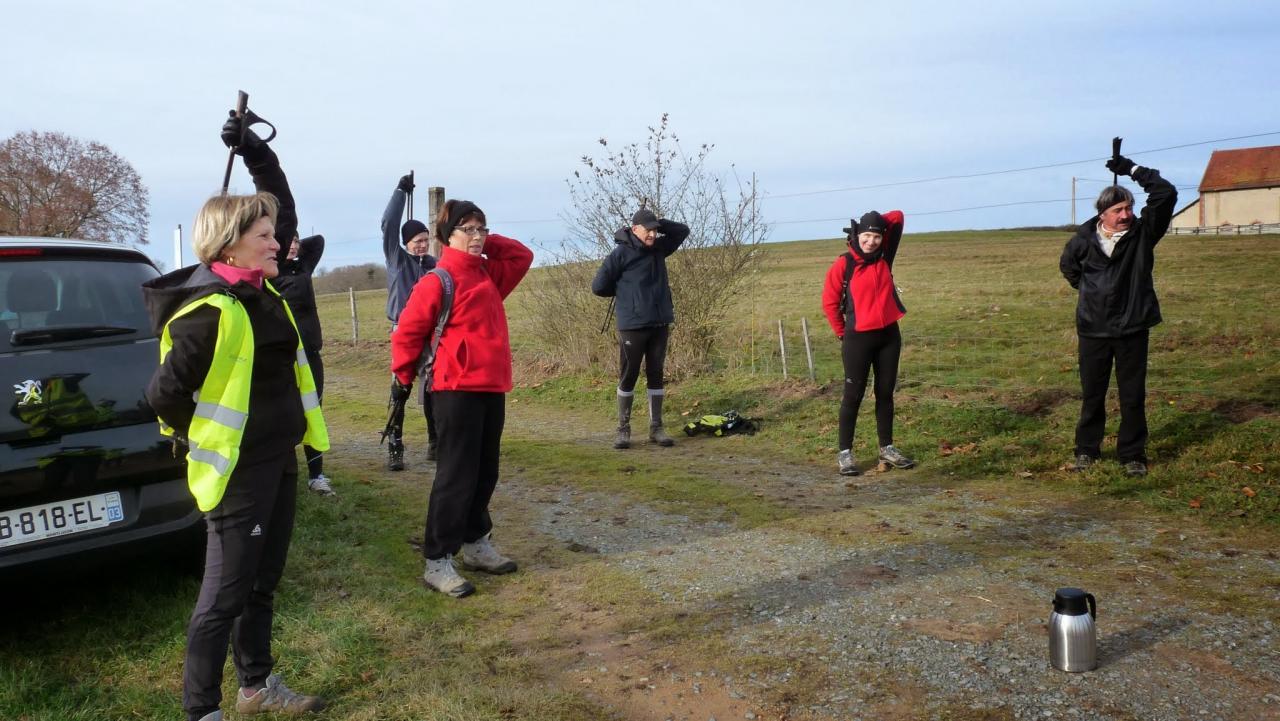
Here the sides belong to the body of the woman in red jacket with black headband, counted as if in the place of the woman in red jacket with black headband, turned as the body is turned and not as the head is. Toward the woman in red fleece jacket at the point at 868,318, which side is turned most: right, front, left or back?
left

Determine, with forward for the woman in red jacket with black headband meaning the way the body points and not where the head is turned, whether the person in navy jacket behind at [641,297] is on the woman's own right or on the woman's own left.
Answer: on the woman's own left

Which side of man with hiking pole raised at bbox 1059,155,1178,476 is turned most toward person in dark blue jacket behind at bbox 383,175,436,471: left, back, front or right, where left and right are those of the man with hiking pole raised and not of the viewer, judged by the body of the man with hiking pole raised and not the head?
right

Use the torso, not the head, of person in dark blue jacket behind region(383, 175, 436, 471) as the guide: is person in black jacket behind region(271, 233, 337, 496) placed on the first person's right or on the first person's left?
on the first person's right

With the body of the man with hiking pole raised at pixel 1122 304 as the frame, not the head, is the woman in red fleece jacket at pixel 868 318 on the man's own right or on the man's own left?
on the man's own right

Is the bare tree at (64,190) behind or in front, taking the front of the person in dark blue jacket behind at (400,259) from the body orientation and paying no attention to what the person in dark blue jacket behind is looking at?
behind
